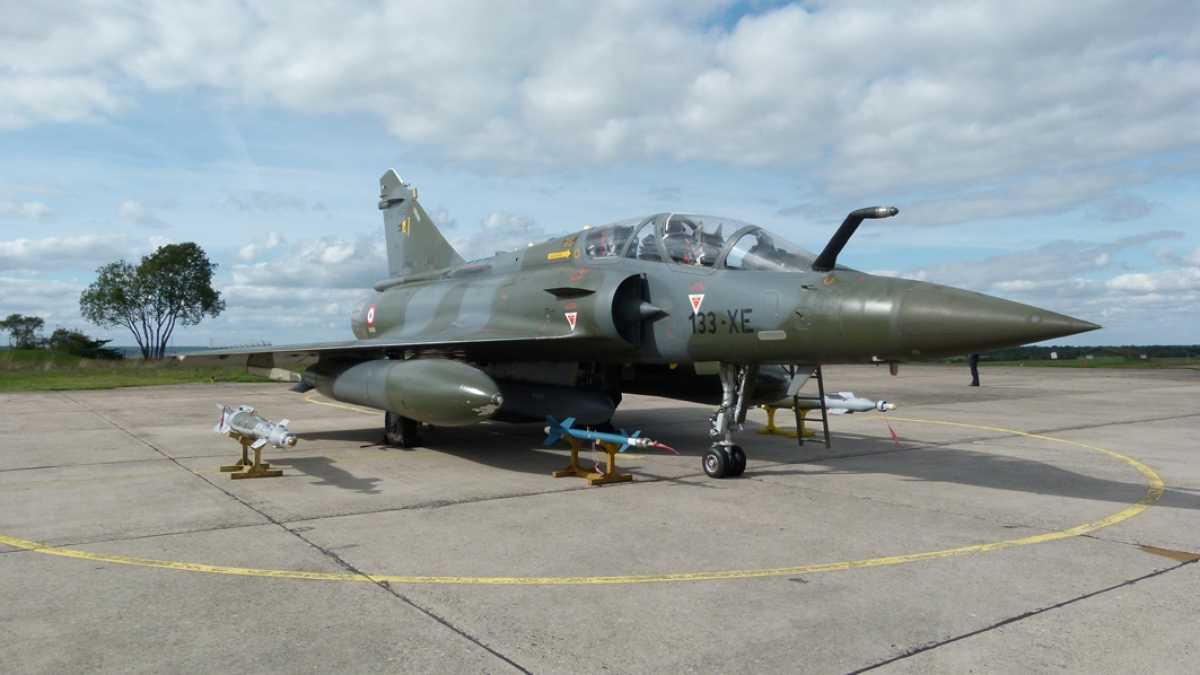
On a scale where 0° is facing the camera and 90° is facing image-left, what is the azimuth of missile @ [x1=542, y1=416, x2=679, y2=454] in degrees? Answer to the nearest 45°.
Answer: approximately 270°

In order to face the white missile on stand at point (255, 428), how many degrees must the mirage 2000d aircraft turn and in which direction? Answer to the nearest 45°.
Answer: approximately 135° to its right

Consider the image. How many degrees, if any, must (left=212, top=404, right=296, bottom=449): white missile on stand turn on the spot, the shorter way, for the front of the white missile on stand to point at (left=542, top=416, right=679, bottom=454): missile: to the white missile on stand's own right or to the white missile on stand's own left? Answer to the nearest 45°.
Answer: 0° — it already faces it

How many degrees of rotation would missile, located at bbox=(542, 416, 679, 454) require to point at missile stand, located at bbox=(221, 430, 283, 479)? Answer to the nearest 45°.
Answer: approximately 180°

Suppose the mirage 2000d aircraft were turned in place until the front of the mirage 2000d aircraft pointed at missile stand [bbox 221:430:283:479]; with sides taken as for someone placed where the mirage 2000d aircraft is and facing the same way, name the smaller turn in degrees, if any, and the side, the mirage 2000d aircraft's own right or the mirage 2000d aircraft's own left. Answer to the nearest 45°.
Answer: approximately 135° to the mirage 2000d aircraft's own right

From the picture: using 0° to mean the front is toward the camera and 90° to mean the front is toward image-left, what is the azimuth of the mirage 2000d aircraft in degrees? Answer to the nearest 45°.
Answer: approximately 315°

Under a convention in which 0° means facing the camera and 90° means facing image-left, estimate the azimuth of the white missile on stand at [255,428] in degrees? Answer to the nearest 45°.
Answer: approximately 315°
